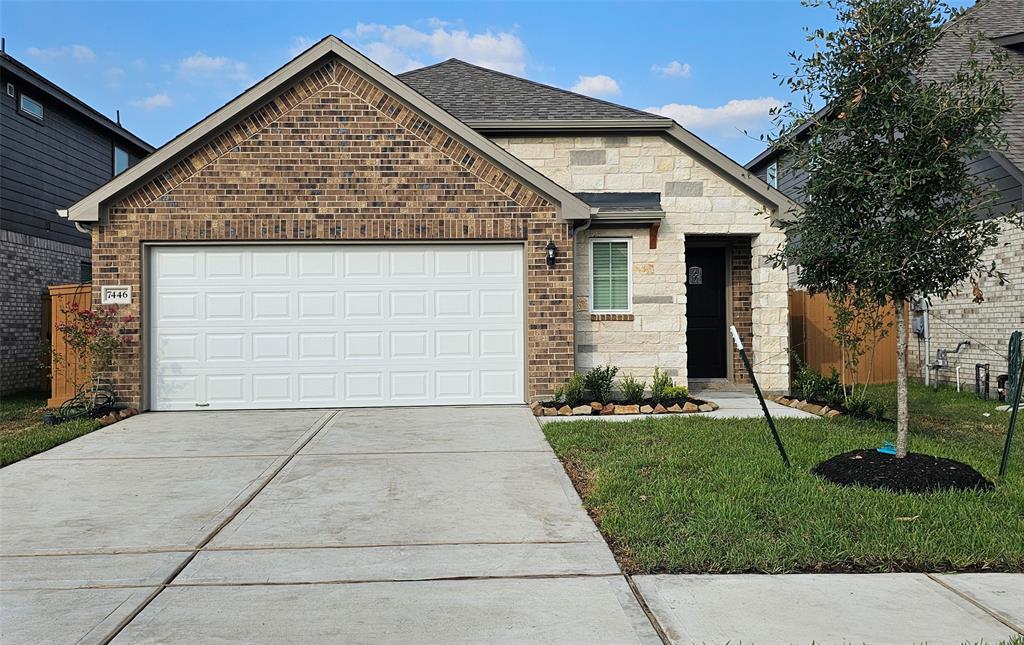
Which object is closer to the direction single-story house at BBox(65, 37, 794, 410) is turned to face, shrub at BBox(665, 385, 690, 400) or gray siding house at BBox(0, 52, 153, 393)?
the shrub

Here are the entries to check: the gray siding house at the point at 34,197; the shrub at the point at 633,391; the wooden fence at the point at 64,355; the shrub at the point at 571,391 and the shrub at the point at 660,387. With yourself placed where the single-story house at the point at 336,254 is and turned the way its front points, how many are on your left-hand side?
3

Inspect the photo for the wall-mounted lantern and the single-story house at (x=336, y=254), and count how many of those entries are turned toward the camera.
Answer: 2

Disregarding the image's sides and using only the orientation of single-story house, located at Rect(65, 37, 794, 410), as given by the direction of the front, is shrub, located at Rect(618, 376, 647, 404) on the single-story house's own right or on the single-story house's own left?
on the single-story house's own left

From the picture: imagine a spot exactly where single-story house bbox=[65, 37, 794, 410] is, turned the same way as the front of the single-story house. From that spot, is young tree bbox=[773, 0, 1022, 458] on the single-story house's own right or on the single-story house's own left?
on the single-story house's own left

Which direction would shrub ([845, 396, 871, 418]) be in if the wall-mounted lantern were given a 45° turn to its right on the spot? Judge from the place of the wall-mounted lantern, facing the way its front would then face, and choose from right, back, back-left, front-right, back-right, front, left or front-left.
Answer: back-left

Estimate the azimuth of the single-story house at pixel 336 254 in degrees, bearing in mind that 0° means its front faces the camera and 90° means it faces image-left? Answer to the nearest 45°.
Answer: approximately 0°

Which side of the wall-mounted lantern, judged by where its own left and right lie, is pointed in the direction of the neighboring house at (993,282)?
left

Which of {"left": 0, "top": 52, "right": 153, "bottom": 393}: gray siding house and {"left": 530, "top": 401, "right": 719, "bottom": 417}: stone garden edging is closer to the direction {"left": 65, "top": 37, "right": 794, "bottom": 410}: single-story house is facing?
the stone garden edging

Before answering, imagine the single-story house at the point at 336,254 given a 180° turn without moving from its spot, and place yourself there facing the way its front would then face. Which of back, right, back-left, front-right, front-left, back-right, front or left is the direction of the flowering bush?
left

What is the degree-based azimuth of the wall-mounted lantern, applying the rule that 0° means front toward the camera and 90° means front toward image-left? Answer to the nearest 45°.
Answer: approximately 0°
